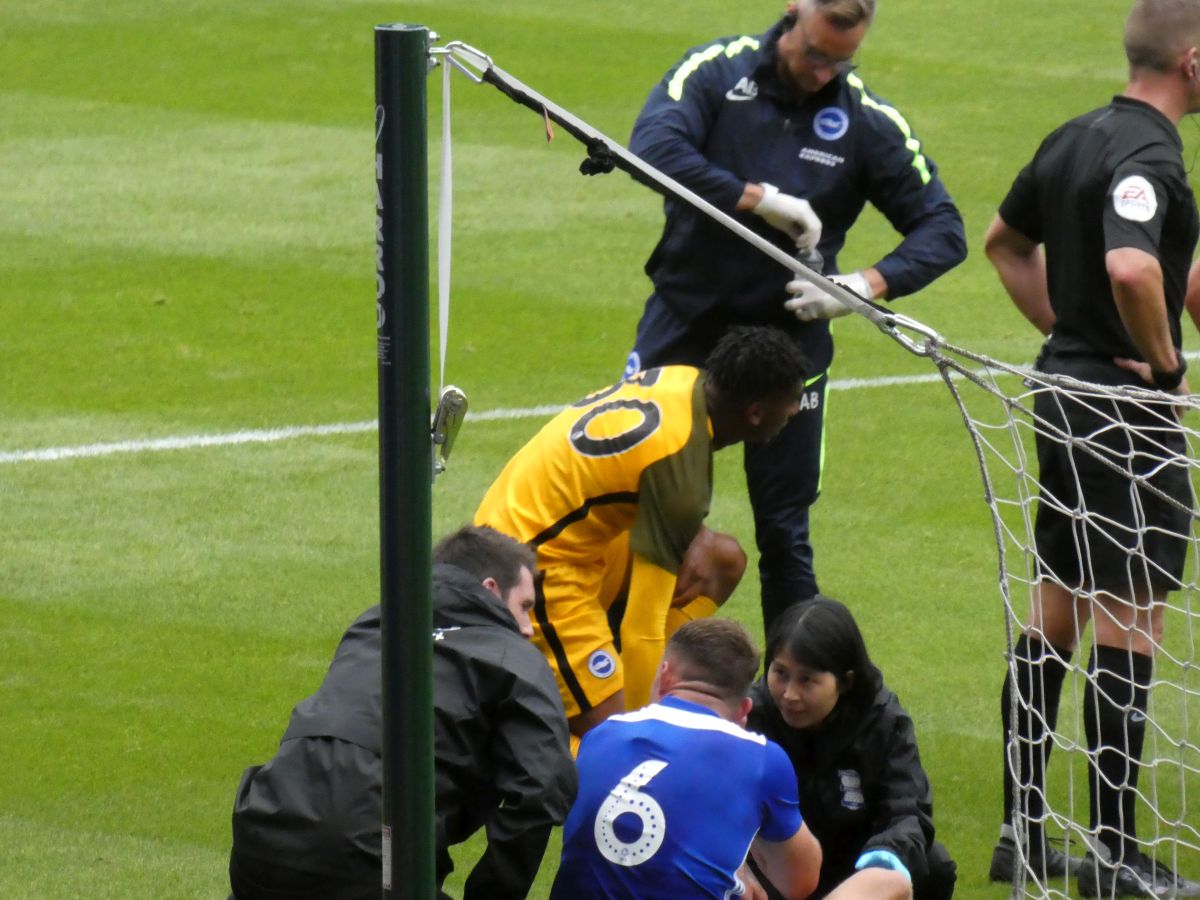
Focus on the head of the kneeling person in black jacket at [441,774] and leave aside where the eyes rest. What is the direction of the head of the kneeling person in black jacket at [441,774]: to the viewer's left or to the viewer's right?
to the viewer's right

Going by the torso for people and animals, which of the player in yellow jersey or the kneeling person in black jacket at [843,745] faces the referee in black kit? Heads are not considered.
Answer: the player in yellow jersey

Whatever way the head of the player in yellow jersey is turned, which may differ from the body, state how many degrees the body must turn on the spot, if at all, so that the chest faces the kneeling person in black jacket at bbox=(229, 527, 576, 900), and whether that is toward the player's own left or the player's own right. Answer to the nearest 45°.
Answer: approximately 90° to the player's own right

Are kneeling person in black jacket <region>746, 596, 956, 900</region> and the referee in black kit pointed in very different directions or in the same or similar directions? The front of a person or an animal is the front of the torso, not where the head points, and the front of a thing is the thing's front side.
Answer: very different directions

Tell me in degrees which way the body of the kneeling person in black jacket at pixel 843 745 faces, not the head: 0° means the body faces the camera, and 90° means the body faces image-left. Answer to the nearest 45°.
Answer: approximately 45°

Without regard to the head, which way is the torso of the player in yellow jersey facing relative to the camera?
to the viewer's right

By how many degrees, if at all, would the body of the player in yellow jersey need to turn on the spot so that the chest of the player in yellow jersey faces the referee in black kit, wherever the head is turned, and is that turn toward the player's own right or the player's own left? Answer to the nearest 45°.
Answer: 0° — they already face them

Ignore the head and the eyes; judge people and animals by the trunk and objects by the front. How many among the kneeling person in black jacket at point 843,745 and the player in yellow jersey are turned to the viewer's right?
1

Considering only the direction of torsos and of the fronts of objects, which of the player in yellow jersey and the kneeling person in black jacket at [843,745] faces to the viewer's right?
the player in yellow jersey
